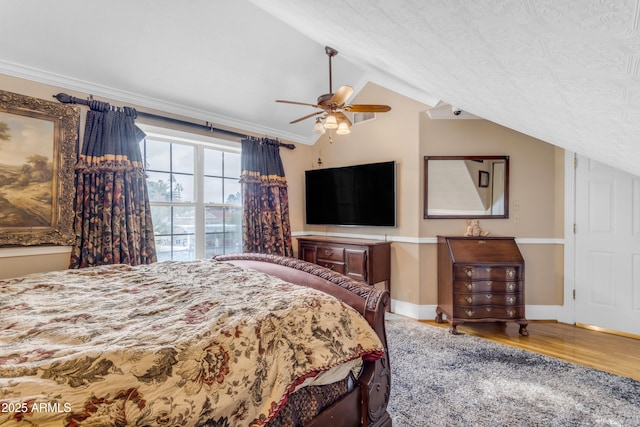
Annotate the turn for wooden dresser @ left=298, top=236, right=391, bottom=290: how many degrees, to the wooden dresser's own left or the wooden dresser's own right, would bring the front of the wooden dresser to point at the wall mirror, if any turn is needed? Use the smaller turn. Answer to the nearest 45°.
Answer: approximately 135° to the wooden dresser's own left

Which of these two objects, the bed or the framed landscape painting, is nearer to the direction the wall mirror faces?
the bed

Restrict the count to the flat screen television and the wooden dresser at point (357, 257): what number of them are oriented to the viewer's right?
0

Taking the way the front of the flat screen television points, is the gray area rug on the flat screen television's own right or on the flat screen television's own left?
on the flat screen television's own left

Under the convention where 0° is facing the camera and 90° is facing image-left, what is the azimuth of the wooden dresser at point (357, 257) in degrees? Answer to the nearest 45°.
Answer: approximately 45°

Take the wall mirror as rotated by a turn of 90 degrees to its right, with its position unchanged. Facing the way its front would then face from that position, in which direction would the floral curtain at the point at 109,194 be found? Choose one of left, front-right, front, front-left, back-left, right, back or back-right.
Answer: front-left

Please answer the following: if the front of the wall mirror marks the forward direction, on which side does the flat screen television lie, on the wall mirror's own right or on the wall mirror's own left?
on the wall mirror's own right

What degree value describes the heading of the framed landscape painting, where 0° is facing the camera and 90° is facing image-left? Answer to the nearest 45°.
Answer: approximately 315°

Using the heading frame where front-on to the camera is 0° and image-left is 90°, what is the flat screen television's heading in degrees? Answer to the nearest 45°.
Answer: approximately 45°

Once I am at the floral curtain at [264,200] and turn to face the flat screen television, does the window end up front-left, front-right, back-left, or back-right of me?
back-right

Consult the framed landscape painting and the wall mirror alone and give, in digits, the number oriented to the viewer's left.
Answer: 0

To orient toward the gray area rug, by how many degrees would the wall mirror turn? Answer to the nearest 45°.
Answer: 0° — it already faces it
